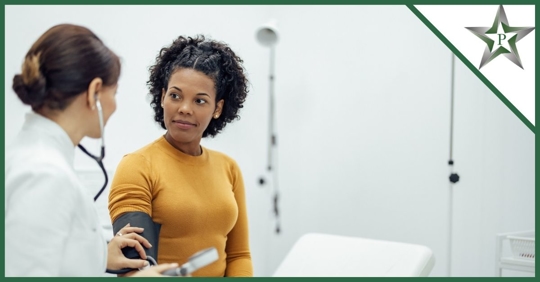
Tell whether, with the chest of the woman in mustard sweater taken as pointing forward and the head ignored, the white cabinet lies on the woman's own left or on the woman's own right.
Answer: on the woman's own left

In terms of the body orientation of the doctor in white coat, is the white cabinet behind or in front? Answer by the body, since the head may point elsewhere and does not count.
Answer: in front

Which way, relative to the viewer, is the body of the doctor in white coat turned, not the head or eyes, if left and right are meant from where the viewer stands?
facing away from the viewer and to the right of the viewer

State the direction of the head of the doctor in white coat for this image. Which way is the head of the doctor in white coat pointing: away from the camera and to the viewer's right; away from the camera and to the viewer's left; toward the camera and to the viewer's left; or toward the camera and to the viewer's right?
away from the camera and to the viewer's right

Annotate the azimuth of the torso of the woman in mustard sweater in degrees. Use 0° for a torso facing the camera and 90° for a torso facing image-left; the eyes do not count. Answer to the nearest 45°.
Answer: approximately 315°

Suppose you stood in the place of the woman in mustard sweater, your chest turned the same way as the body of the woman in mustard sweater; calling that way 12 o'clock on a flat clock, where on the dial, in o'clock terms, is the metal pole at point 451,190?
The metal pole is roughly at 9 o'clock from the woman in mustard sweater.

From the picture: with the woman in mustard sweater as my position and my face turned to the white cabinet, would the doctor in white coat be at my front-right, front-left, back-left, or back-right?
back-right

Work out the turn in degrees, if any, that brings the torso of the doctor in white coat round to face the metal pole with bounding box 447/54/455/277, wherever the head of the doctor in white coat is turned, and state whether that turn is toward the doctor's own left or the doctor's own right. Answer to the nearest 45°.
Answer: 0° — they already face it
